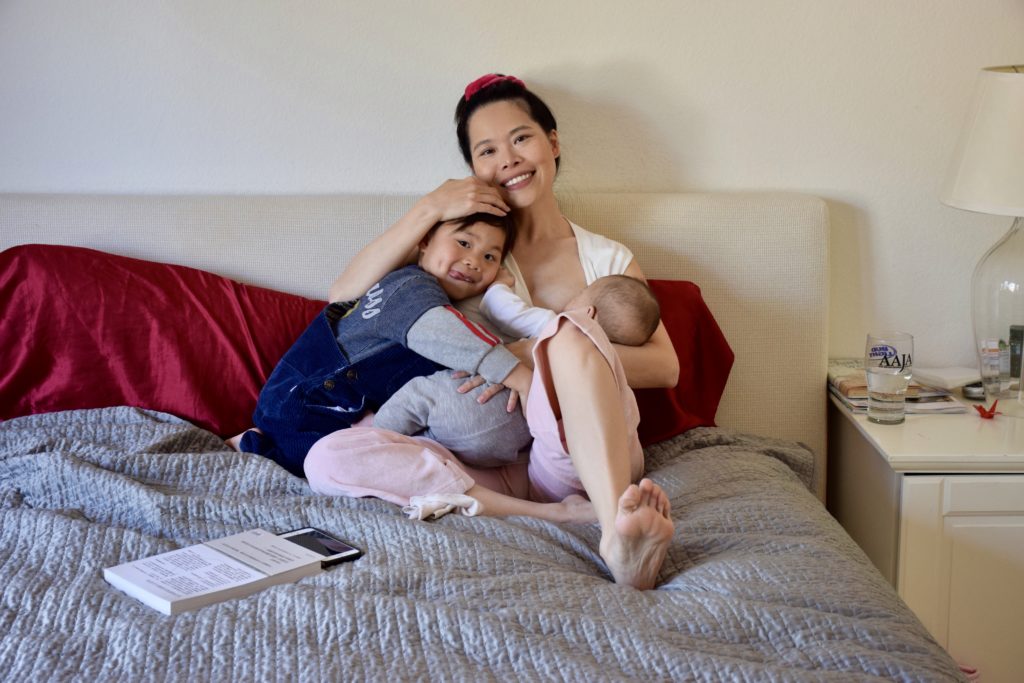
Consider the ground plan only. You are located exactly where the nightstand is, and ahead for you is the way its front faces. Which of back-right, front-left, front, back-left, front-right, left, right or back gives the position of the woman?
right

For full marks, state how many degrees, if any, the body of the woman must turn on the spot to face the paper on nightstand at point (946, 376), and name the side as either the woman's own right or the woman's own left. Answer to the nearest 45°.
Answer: approximately 90° to the woman's own left

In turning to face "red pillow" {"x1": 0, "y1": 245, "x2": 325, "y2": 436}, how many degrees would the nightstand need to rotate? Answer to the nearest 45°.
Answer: approximately 90° to its right

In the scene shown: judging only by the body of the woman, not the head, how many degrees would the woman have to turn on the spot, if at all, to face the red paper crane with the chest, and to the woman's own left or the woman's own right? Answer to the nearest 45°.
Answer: approximately 90° to the woman's own left

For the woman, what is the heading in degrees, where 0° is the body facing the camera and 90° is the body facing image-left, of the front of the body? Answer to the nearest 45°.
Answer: approximately 0°

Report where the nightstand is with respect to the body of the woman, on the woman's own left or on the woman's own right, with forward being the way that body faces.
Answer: on the woman's own left

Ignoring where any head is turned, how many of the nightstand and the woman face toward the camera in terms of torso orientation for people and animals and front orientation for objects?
2

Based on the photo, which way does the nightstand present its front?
toward the camera

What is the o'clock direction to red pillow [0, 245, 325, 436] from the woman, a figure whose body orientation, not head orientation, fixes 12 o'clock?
The red pillow is roughly at 3 o'clock from the woman.

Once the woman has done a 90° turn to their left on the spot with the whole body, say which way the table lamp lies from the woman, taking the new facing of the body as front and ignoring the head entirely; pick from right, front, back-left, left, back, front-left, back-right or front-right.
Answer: front

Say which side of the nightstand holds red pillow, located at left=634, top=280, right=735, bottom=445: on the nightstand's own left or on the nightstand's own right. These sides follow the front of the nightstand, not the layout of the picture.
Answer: on the nightstand's own right
